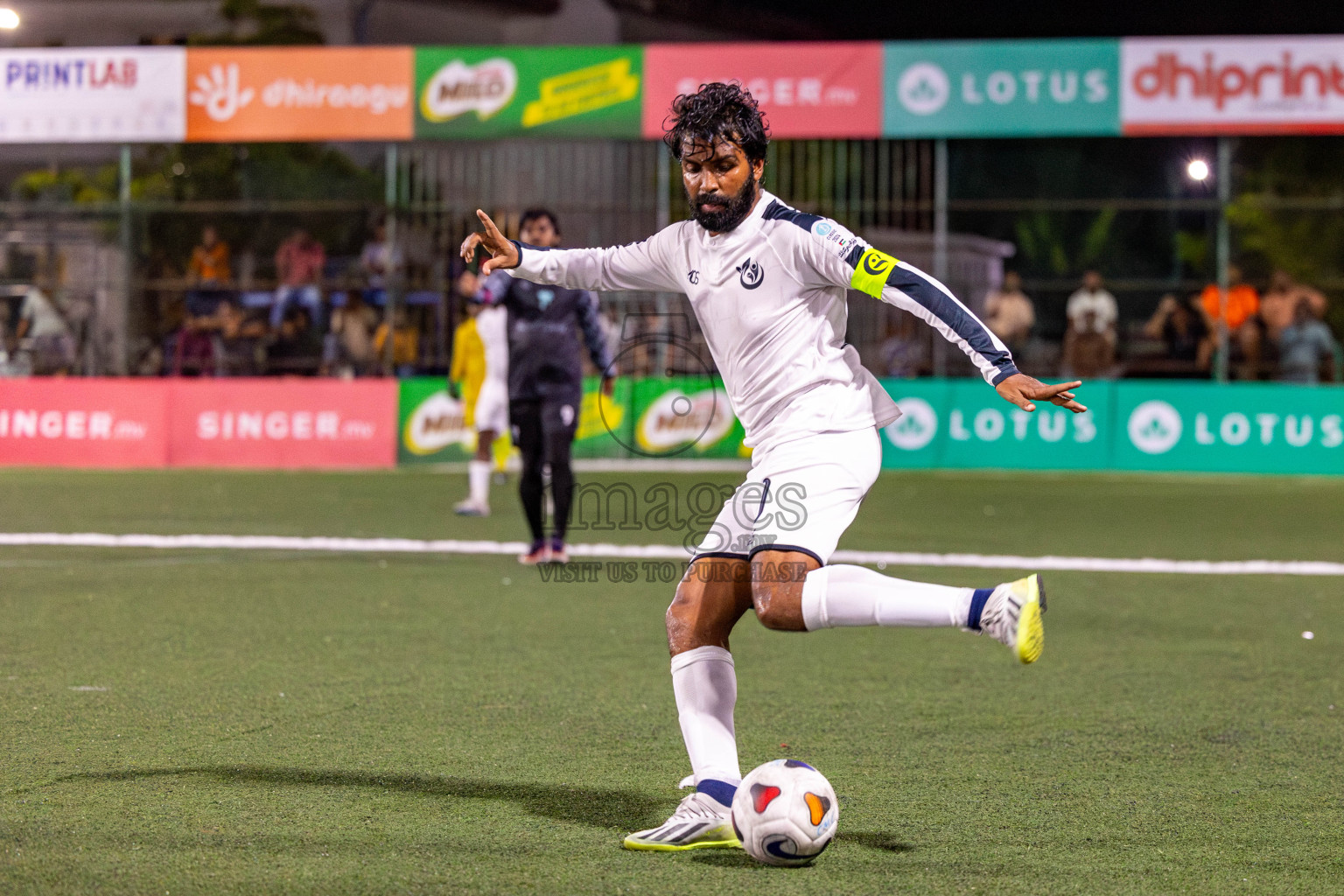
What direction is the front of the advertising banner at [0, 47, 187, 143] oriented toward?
toward the camera

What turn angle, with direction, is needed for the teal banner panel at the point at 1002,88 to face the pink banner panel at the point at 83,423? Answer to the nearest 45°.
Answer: approximately 90° to its right

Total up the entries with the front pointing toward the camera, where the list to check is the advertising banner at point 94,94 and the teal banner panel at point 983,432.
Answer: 2

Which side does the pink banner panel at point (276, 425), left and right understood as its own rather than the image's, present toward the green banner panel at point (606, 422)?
left

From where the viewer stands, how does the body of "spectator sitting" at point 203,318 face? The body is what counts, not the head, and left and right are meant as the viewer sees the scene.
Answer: facing the viewer

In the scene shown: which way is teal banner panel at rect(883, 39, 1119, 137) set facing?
toward the camera

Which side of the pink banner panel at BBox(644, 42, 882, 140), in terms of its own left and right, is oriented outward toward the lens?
front

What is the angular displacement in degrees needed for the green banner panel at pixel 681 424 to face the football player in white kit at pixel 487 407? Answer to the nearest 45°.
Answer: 0° — it already faces them
